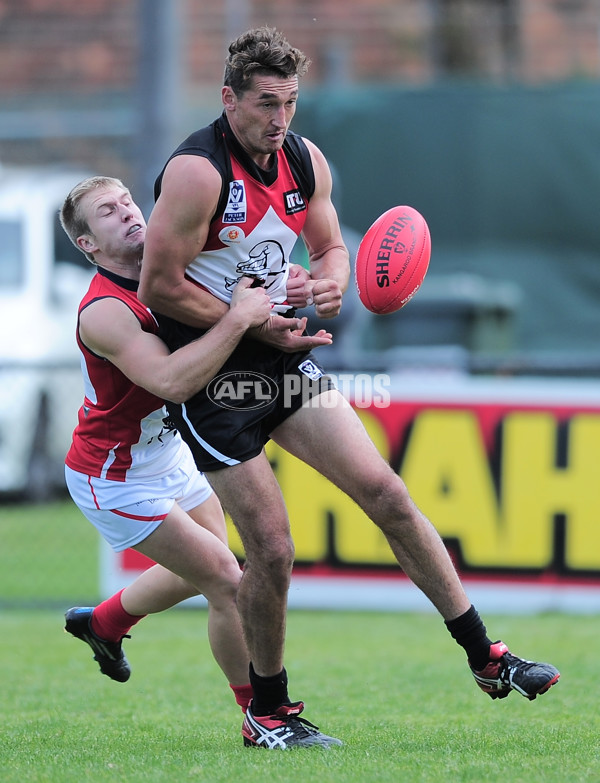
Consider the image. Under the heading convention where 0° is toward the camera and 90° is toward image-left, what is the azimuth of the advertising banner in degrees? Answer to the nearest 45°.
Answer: approximately 0°

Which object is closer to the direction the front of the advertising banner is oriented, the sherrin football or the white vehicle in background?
the sherrin football

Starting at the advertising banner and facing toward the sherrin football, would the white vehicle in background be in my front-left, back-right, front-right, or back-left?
back-right

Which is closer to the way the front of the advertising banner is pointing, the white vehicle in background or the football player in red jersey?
the football player in red jersey

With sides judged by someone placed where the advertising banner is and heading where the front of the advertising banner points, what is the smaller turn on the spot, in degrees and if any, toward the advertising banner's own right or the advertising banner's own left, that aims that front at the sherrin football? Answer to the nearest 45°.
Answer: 0° — it already faces it

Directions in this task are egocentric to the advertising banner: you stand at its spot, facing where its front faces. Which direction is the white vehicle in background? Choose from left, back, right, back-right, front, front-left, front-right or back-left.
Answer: back-right
